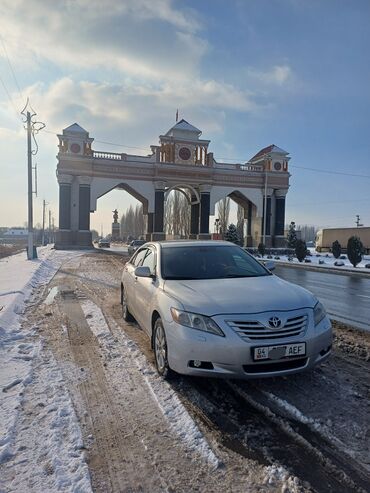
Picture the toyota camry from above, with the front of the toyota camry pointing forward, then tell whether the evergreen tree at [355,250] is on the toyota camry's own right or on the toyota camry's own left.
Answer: on the toyota camry's own left

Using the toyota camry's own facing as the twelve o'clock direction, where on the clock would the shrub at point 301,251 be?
The shrub is roughly at 8 o'clock from the toyota camry.

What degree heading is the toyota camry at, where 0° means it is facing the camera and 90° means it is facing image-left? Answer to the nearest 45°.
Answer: approximately 315°

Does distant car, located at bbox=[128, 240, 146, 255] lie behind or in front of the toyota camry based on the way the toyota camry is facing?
behind

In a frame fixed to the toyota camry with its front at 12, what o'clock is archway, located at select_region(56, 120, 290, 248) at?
The archway is roughly at 7 o'clock from the toyota camry.

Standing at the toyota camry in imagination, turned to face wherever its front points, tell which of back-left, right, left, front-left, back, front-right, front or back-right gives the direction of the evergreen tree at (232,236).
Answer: back-left
